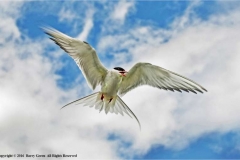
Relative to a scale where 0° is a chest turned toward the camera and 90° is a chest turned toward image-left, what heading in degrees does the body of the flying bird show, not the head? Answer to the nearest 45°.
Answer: approximately 315°
